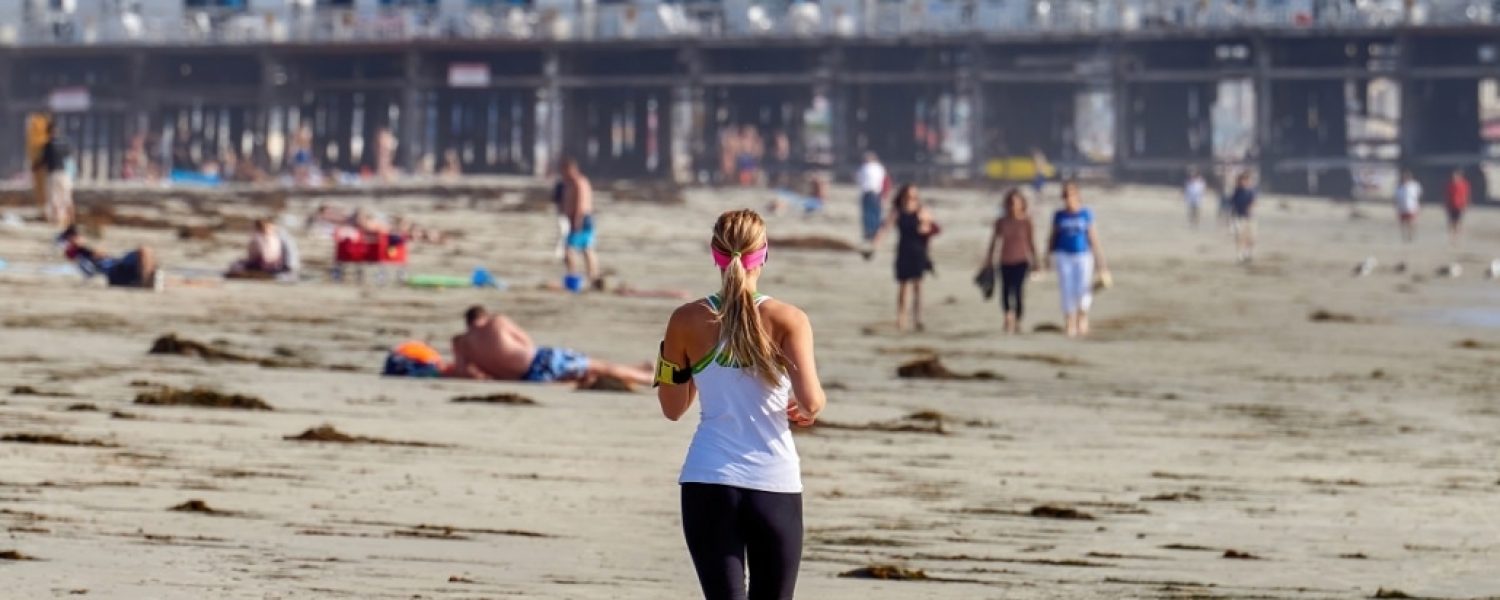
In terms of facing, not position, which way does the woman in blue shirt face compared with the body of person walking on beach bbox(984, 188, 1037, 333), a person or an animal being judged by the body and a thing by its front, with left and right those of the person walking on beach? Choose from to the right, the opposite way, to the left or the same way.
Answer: the same way

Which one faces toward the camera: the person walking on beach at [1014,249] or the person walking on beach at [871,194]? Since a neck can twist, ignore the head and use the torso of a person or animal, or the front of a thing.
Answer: the person walking on beach at [1014,249]

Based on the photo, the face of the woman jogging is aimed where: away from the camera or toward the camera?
away from the camera

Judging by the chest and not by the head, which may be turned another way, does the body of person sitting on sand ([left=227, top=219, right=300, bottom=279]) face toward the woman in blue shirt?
no

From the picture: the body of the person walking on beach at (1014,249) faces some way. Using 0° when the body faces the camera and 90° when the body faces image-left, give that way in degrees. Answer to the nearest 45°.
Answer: approximately 0°

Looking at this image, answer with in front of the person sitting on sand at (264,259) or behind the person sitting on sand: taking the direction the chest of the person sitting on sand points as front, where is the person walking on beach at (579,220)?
behind

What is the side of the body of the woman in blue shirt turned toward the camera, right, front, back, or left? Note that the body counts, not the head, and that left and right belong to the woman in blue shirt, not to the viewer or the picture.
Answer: front

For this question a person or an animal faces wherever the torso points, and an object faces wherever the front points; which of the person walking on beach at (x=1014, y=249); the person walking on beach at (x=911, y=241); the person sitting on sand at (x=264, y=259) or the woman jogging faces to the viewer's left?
the person sitting on sand

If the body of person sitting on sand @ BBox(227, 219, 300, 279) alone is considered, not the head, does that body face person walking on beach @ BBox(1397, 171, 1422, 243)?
no

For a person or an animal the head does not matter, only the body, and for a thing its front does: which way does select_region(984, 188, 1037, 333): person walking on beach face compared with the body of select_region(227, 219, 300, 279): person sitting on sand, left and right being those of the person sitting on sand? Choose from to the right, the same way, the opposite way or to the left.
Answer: to the left

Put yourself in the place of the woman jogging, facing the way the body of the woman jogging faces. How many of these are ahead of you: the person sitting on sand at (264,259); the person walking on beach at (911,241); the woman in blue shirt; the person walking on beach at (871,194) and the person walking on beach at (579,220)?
5

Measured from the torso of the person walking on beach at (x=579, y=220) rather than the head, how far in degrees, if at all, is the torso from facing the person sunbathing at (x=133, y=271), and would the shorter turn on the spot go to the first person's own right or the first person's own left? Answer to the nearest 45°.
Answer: approximately 45° to the first person's own left

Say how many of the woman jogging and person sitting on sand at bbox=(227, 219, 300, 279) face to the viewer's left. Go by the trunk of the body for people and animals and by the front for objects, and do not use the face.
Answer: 1

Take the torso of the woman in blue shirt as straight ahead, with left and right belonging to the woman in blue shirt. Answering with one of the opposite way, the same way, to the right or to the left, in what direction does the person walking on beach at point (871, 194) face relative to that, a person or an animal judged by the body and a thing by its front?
the opposite way

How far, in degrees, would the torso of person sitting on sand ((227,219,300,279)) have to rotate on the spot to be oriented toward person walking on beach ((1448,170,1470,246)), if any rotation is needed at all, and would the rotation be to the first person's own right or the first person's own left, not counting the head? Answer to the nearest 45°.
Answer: approximately 135° to the first person's own right

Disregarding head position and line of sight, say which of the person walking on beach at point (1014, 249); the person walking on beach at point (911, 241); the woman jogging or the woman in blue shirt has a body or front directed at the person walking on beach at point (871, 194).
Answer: the woman jogging

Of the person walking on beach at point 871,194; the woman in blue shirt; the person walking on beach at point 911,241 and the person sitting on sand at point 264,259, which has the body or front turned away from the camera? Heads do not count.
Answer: the person walking on beach at point 871,194

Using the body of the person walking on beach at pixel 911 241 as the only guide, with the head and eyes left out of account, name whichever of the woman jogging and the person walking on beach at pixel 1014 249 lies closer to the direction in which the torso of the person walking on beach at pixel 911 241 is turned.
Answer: the woman jogging
